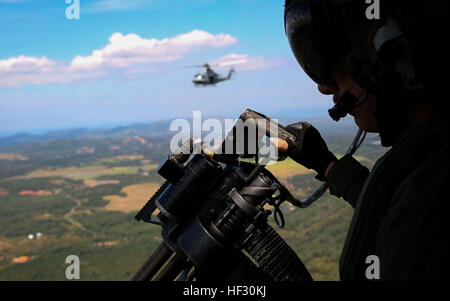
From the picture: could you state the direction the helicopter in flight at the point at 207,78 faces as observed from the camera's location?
facing the viewer and to the left of the viewer

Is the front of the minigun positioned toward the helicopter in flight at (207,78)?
no

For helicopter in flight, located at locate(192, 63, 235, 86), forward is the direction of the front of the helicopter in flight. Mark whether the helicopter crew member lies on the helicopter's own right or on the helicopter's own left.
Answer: on the helicopter's own left

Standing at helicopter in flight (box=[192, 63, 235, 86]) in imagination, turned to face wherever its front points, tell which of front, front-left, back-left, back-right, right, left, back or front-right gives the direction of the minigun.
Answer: front-left

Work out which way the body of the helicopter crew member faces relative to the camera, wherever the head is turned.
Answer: to the viewer's left

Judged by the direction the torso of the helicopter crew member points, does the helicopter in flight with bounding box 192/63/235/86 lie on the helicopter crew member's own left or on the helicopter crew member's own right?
on the helicopter crew member's own right
